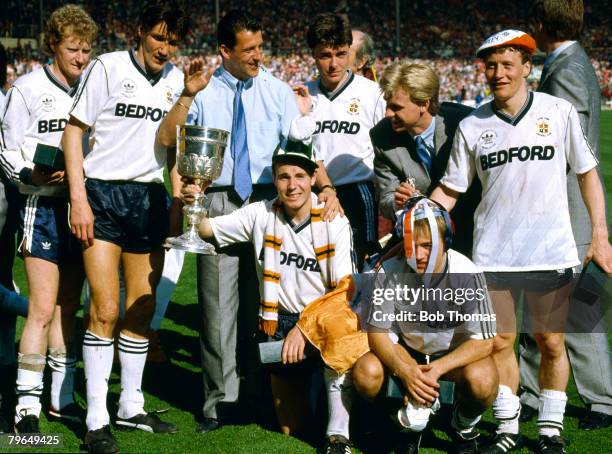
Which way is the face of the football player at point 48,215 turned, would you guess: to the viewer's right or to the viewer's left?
to the viewer's right

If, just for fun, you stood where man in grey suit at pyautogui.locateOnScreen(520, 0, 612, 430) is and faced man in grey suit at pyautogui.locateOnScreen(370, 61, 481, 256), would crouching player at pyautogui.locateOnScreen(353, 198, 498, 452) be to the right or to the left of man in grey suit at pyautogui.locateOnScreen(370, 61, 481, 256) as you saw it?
left

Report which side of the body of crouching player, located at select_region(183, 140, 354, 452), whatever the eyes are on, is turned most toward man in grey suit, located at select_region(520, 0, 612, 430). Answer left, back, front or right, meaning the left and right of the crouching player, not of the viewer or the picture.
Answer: left

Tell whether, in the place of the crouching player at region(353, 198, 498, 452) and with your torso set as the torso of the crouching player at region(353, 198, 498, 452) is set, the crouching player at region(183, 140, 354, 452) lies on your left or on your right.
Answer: on your right

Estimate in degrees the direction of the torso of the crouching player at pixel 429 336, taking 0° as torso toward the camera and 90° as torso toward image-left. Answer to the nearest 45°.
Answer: approximately 0°

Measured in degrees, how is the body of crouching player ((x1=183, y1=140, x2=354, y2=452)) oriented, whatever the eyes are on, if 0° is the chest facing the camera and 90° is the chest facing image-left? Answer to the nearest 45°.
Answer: approximately 0°

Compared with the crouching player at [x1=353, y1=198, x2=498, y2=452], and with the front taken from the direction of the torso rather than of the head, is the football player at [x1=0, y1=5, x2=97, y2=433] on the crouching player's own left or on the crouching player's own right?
on the crouching player's own right

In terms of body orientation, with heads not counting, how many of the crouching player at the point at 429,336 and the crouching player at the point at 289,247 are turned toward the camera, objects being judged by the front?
2

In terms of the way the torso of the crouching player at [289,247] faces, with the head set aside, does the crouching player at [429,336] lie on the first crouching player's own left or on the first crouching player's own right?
on the first crouching player's own left
